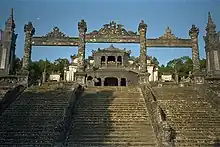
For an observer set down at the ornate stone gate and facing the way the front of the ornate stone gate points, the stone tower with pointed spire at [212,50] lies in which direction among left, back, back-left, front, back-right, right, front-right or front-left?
left

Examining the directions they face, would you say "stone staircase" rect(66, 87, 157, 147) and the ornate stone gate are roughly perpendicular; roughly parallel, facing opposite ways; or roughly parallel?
roughly parallel

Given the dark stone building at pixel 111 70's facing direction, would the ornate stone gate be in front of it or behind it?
in front

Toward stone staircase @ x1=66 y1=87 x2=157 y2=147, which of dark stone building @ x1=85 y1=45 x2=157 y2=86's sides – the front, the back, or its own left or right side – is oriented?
front

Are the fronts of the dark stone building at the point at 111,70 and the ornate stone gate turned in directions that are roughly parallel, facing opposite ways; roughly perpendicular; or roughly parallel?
roughly parallel

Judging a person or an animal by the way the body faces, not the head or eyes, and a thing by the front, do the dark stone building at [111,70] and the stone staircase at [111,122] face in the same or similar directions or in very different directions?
same or similar directions

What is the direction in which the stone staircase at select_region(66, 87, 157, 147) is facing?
toward the camera

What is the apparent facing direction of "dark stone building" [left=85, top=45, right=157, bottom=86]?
toward the camera

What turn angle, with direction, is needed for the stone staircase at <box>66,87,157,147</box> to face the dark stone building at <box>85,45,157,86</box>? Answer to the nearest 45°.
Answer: approximately 180°

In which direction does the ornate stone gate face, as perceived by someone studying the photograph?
facing the viewer

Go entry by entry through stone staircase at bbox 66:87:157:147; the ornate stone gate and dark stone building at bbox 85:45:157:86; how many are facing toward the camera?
3
